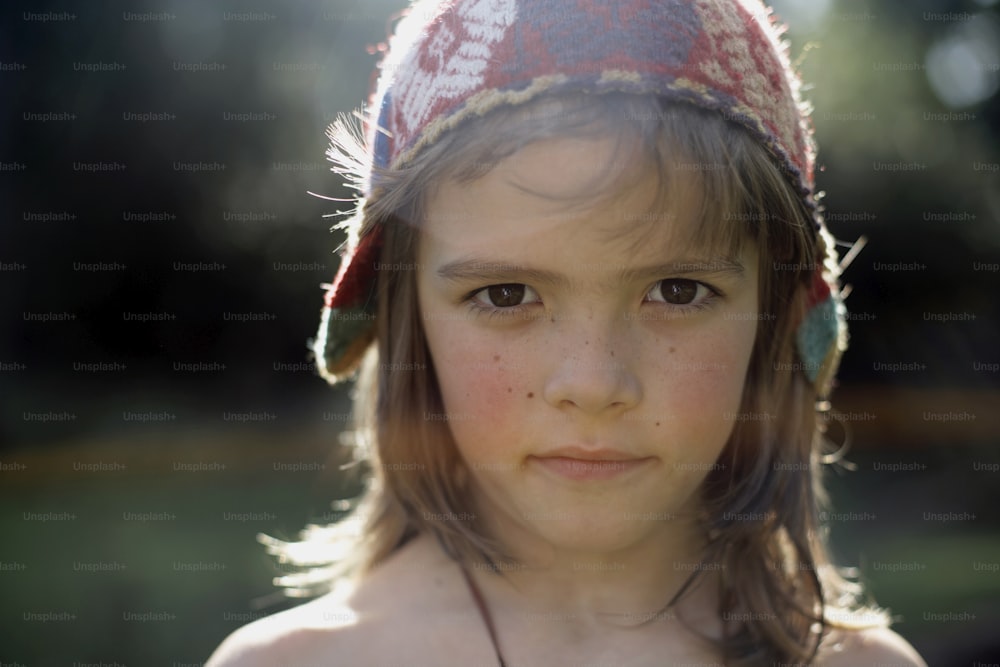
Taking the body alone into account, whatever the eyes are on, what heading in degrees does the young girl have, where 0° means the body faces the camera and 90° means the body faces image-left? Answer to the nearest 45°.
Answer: approximately 0°
